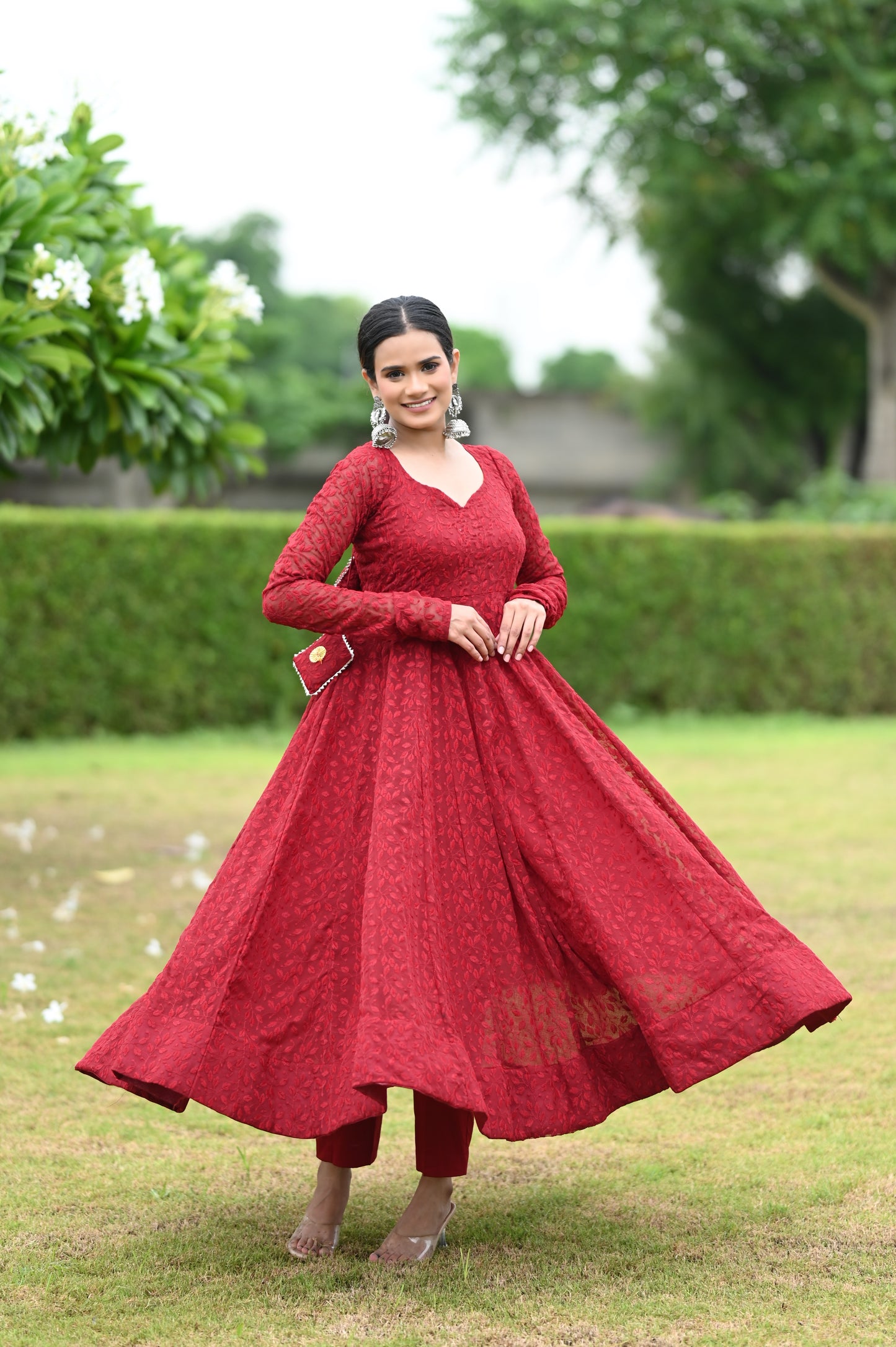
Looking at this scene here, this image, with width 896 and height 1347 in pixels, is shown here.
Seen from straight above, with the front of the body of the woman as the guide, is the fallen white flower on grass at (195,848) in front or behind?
behind

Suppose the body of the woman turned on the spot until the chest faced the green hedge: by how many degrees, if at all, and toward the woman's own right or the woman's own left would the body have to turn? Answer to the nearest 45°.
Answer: approximately 135° to the woman's own left

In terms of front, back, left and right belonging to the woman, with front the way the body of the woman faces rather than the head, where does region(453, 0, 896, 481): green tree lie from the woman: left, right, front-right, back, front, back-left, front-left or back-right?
back-left

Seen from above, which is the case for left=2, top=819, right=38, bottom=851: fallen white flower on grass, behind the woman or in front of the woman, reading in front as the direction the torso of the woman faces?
behind

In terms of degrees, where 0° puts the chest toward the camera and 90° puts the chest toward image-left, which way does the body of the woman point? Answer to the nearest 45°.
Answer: approximately 315°

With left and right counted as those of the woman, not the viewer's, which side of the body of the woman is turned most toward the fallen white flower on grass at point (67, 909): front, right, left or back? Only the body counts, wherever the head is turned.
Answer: back

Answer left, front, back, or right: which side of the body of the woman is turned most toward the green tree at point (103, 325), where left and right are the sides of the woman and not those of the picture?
back
